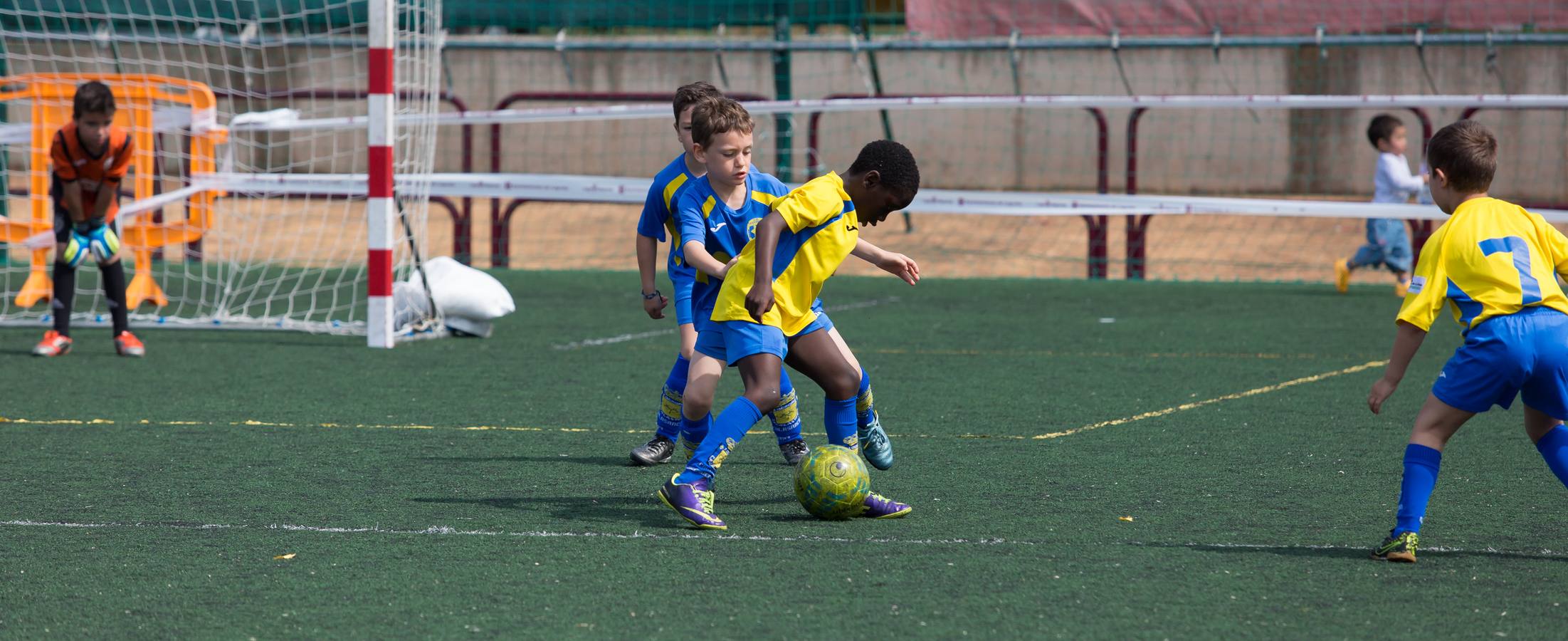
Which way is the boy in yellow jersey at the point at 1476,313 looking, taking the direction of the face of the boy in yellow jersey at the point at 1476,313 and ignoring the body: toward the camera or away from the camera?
away from the camera

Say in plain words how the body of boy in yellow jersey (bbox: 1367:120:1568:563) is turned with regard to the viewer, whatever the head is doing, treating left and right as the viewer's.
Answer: facing away from the viewer and to the left of the viewer

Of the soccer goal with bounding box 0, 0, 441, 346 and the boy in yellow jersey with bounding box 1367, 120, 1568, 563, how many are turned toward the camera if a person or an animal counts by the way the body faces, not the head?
1

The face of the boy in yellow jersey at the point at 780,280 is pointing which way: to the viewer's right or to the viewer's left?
to the viewer's right

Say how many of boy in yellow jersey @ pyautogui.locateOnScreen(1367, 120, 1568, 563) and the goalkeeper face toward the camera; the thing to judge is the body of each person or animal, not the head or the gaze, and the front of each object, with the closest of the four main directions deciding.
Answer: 1

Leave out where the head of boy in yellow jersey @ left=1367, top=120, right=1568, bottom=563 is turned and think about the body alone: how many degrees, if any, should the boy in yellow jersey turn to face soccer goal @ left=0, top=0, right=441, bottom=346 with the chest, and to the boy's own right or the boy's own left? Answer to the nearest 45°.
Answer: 0° — they already face it

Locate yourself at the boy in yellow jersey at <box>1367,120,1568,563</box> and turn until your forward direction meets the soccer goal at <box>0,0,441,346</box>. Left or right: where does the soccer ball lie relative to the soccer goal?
left

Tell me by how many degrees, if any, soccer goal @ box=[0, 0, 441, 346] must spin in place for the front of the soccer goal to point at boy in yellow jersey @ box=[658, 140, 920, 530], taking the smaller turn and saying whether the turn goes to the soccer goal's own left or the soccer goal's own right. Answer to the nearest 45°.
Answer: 0° — it already faces them

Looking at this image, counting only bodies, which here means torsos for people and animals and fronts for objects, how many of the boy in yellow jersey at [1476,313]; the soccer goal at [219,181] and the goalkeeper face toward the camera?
2

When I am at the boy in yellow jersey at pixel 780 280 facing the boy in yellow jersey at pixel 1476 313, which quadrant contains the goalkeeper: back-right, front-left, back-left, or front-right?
back-left
